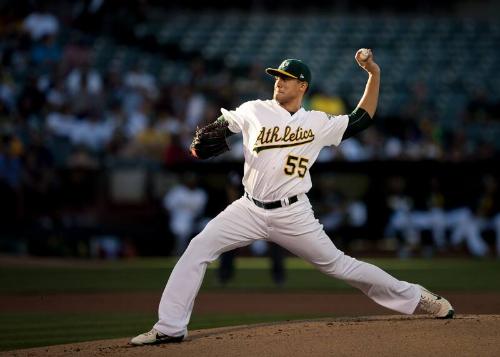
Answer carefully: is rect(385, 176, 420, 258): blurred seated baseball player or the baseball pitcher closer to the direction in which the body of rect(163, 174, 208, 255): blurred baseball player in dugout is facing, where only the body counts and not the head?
the baseball pitcher

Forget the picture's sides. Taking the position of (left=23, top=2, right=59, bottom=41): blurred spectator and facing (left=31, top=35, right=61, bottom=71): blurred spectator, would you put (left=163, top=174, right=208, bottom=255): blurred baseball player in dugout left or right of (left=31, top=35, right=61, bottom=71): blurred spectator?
left

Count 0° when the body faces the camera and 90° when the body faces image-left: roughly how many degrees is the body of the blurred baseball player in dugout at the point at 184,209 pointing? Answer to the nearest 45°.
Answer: approximately 0°

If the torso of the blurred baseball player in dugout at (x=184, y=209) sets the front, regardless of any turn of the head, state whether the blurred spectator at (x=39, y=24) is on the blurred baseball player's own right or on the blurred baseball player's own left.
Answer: on the blurred baseball player's own right

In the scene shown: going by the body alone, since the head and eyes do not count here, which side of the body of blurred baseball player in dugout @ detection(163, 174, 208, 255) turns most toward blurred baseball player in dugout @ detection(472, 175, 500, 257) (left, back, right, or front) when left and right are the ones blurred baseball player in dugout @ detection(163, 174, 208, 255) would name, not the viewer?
left

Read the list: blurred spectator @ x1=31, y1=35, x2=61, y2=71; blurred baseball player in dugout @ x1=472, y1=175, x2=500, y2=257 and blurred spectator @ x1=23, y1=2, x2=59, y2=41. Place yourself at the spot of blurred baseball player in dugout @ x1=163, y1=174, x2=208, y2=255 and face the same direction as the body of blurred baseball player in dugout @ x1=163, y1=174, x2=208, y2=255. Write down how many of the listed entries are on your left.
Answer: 1

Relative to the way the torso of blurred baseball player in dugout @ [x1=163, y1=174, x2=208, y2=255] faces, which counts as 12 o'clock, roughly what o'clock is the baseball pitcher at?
The baseball pitcher is roughly at 12 o'clock from the blurred baseball player in dugout.
